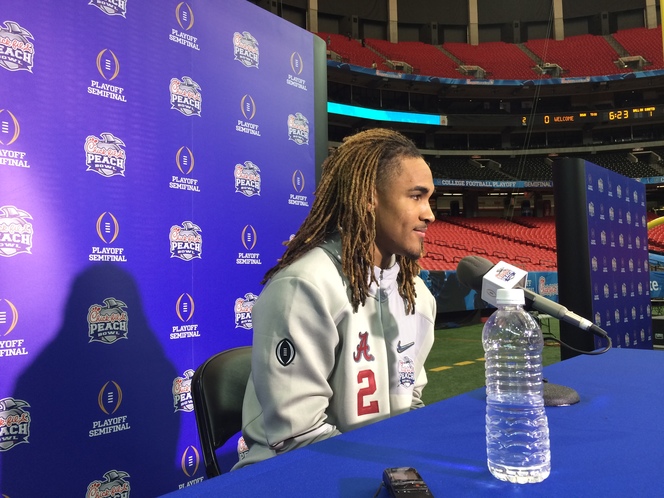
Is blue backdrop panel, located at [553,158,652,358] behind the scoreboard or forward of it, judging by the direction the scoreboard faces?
forward

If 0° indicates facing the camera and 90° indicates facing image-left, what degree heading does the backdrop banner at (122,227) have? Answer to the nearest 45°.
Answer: approximately 315°

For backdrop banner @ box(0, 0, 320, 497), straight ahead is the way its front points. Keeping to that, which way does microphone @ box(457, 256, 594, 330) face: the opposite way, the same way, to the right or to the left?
the opposite way

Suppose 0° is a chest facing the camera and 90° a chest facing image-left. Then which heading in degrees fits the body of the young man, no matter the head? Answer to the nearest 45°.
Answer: approximately 315°

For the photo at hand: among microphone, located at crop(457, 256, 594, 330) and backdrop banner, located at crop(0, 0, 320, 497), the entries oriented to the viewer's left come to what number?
1

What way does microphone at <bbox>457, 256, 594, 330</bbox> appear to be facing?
to the viewer's left

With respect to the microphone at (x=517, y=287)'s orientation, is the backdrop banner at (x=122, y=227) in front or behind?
in front

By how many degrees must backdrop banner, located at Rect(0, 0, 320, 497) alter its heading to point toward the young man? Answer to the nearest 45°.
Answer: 0° — it already faces them

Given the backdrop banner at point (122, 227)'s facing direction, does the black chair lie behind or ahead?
ahead

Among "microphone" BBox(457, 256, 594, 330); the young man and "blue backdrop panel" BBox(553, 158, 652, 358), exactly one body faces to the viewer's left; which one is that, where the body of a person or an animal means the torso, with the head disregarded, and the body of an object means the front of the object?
the microphone
